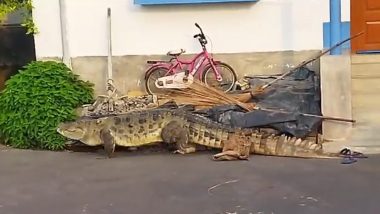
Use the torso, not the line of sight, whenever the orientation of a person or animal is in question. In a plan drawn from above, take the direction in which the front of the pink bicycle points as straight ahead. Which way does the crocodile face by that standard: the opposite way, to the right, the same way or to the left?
the opposite way

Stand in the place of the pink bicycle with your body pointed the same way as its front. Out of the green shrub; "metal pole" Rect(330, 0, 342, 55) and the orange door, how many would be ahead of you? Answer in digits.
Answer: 2

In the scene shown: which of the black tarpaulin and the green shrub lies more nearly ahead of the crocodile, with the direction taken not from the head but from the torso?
the green shrub

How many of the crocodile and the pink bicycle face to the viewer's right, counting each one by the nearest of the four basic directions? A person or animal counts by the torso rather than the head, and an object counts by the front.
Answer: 1

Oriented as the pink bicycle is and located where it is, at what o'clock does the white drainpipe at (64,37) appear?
The white drainpipe is roughly at 6 o'clock from the pink bicycle.

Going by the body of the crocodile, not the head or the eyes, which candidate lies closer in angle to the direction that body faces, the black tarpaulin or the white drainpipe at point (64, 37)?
the white drainpipe

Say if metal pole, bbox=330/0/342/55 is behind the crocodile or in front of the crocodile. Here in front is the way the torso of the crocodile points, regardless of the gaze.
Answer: behind

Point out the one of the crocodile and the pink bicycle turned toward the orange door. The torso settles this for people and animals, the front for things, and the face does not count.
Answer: the pink bicycle

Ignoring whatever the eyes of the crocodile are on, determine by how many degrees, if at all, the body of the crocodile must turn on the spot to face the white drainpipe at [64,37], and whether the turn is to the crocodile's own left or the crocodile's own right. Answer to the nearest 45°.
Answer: approximately 45° to the crocodile's own right

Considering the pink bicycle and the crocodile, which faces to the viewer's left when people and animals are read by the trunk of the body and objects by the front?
the crocodile

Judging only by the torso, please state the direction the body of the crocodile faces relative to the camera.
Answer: to the viewer's left

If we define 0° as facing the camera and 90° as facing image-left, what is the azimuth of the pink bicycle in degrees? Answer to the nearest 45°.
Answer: approximately 270°
